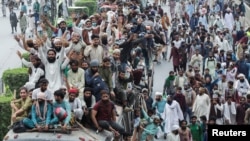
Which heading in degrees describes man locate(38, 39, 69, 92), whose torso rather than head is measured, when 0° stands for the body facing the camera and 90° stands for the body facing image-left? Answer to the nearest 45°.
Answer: approximately 0°

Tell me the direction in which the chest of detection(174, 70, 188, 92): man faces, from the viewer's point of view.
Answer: toward the camera

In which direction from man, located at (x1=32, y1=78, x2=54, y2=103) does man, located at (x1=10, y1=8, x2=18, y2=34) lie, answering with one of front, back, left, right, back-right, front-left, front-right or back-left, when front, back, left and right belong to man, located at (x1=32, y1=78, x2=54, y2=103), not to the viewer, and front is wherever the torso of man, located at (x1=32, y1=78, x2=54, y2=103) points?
back

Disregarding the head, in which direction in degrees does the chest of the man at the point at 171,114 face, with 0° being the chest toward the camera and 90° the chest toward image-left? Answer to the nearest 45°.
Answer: approximately 45°

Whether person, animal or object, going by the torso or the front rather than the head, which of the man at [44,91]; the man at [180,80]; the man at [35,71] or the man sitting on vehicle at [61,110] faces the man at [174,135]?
the man at [180,80]

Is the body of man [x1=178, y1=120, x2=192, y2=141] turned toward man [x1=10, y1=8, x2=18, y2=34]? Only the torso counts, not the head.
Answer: no

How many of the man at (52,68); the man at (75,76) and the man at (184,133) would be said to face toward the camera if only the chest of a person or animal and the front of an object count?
3

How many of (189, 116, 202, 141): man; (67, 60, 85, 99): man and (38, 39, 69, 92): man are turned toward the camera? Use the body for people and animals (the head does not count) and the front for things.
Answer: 3

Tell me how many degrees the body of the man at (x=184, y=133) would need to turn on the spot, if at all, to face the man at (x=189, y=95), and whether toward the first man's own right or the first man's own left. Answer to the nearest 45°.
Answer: approximately 180°

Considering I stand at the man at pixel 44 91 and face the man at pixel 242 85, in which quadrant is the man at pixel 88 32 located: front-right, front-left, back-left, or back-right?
front-left

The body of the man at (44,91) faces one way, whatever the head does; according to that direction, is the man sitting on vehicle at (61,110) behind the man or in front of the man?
in front
